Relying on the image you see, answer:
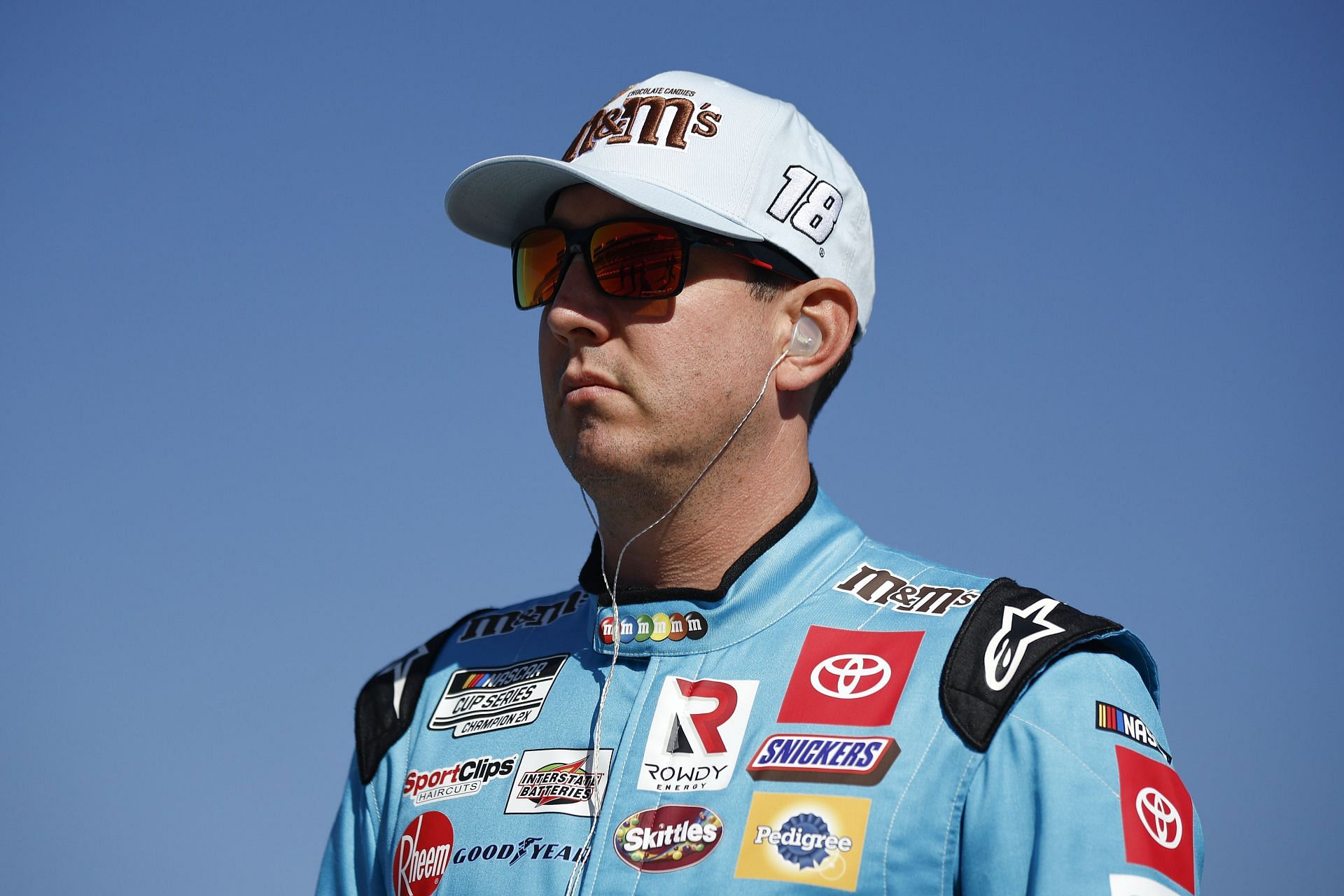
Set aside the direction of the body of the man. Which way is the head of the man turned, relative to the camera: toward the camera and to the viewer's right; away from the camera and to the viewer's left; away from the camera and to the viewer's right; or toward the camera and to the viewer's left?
toward the camera and to the viewer's left
